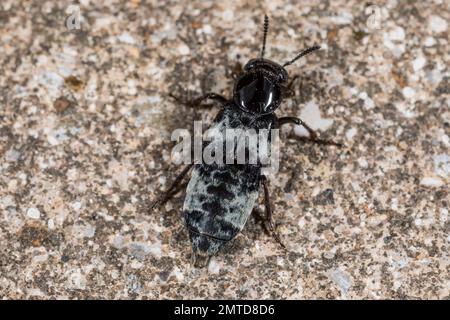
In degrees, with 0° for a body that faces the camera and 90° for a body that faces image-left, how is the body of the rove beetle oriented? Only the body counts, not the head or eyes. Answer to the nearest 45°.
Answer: approximately 180°
